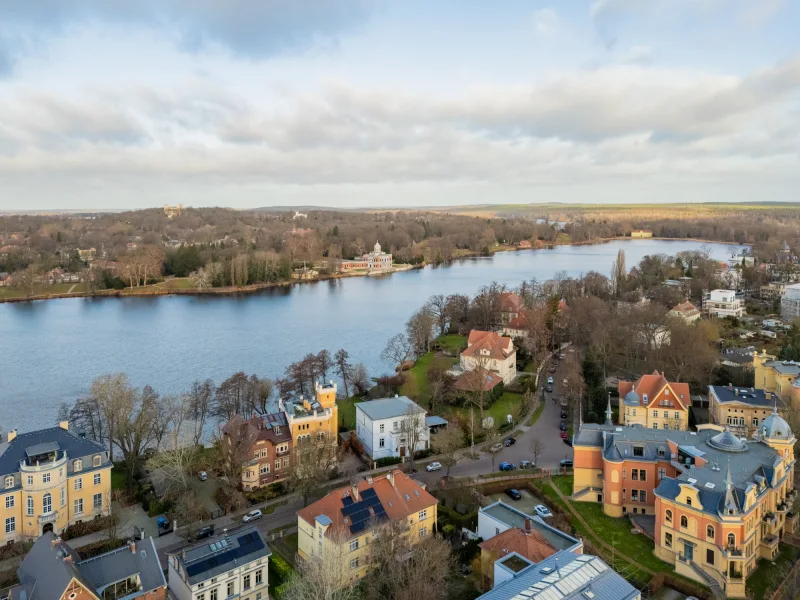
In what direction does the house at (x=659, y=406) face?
toward the camera

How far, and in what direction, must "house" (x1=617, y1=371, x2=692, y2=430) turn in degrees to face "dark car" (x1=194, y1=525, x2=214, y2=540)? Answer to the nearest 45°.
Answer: approximately 45° to its right

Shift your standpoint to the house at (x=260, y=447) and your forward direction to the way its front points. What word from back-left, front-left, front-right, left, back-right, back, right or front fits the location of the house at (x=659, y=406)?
front-left

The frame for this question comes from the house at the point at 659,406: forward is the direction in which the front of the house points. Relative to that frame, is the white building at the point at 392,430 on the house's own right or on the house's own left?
on the house's own right

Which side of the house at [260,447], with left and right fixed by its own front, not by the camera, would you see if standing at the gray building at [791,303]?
left

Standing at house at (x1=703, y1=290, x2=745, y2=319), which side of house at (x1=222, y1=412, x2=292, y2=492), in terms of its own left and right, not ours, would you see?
left

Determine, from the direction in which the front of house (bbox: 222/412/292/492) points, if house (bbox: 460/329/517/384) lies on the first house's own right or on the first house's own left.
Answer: on the first house's own left

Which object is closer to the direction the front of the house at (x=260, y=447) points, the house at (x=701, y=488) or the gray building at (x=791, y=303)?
the house

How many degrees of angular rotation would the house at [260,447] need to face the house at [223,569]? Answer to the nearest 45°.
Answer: approximately 45° to its right

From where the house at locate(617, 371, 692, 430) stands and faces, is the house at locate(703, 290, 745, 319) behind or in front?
behind

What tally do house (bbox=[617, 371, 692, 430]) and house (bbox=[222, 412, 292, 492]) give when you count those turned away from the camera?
0

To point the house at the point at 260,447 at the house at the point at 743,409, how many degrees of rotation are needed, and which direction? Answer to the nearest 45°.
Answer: approximately 45° to its left

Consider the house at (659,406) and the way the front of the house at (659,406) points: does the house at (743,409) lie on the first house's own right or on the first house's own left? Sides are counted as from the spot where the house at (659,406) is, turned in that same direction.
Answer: on the first house's own left

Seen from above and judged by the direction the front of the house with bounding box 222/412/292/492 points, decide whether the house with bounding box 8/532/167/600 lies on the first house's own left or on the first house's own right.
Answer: on the first house's own right
